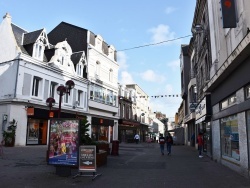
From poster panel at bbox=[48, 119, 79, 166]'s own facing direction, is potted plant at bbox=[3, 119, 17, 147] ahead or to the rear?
to the rear

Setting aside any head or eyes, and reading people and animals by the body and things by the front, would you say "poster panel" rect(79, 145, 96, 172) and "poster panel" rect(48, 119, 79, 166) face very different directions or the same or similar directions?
same or similar directions

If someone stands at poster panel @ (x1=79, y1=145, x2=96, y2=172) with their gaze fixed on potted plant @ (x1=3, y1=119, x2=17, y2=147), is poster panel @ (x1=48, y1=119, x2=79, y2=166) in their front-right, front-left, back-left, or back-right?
front-left

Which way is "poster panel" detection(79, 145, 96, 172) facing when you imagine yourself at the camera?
facing the viewer

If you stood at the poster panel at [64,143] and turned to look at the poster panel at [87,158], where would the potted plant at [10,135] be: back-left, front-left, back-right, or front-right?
back-left

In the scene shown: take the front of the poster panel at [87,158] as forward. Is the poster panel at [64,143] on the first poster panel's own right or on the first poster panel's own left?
on the first poster panel's own right

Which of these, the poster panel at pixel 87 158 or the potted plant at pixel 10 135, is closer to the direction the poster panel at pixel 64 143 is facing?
the poster panel

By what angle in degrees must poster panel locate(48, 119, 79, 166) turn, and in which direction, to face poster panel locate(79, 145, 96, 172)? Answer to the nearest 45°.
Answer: approximately 90° to its left

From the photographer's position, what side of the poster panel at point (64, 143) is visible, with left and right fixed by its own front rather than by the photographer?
front

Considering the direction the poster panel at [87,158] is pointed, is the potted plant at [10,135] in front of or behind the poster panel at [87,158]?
behind

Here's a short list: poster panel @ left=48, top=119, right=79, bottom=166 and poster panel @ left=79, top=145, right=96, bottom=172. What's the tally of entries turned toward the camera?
2
